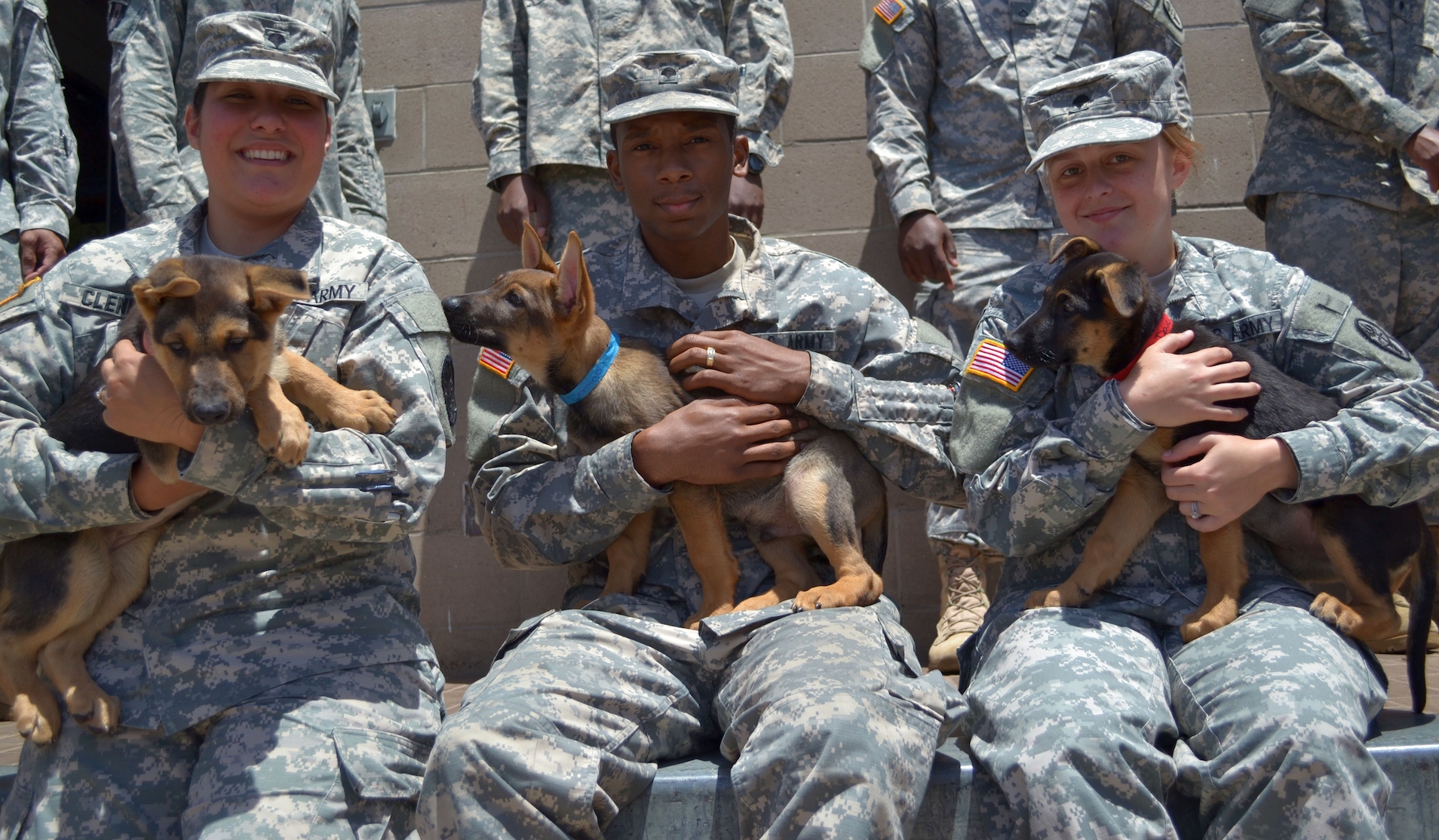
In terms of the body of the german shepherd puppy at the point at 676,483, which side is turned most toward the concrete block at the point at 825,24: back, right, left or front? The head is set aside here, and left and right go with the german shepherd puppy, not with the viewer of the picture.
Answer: right

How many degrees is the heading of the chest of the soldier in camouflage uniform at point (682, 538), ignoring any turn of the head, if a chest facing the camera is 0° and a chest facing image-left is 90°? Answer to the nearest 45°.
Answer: approximately 0°

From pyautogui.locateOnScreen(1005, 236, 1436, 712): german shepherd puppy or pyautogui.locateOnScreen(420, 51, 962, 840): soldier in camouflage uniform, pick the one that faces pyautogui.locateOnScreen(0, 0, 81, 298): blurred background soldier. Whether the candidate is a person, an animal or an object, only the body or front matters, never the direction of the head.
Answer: the german shepherd puppy

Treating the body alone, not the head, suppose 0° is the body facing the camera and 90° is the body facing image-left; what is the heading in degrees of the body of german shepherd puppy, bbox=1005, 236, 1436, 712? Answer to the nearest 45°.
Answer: approximately 90°

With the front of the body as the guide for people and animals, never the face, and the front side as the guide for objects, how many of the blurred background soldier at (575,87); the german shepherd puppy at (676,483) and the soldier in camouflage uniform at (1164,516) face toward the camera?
2

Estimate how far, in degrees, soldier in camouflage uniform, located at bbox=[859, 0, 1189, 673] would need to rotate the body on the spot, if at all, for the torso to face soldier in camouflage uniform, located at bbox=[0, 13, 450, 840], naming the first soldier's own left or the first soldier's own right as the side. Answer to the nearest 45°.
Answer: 0° — they already face them

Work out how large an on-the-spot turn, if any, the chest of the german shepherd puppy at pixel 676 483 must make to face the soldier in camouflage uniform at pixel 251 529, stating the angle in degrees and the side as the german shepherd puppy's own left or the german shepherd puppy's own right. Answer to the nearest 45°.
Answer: approximately 45° to the german shepherd puppy's own left

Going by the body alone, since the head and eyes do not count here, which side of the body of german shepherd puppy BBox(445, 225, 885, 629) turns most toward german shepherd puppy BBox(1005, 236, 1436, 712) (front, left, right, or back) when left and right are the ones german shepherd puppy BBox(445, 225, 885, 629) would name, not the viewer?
back

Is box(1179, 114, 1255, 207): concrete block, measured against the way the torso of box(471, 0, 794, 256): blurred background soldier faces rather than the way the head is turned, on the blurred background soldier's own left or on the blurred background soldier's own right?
on the blurred background soldier's own left

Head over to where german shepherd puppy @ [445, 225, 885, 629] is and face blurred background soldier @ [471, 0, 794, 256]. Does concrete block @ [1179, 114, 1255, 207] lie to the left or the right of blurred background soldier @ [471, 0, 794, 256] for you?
right

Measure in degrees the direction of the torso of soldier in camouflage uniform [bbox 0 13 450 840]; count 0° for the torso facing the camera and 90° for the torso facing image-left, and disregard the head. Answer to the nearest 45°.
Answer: approximately 0°
